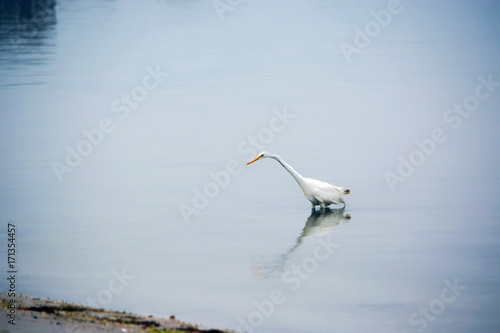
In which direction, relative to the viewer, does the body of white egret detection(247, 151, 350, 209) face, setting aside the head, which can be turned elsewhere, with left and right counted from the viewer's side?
facing to the left of the viewer
